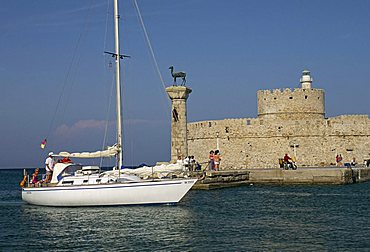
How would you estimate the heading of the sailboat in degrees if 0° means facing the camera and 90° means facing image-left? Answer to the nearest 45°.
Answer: approximately 270°

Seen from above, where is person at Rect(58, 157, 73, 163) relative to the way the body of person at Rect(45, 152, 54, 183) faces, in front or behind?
in front

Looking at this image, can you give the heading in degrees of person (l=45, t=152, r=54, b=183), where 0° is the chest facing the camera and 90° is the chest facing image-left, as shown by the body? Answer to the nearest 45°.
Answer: approximately 270°

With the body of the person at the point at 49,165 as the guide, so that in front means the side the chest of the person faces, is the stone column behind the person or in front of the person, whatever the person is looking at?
in front

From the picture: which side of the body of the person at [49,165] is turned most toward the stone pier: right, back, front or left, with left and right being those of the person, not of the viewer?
front

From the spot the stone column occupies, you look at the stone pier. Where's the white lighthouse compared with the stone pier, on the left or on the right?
left

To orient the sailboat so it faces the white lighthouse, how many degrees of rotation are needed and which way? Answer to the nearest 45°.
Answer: approximately 45° to its left
